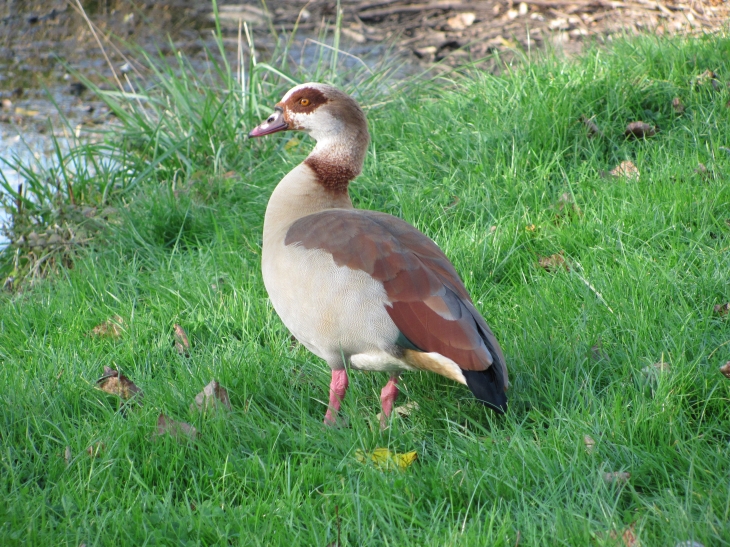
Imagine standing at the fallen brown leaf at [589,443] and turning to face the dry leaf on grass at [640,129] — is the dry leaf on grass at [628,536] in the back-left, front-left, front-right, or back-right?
back-right

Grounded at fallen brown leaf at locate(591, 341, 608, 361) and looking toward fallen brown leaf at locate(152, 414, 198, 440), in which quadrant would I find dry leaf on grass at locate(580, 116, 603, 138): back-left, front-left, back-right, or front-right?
back-right

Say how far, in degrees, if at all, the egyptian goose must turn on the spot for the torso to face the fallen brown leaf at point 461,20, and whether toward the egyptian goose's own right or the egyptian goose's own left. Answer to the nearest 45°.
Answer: approximately 90° to the egyptian goose's own right

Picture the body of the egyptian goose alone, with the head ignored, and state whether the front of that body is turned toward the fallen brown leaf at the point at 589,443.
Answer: no

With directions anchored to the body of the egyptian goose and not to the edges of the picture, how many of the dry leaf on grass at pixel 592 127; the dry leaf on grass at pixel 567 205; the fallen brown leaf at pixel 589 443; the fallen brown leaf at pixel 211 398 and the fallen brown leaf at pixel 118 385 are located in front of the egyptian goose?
2

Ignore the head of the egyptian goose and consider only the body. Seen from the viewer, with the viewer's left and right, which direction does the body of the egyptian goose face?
facing to the left of the viewer

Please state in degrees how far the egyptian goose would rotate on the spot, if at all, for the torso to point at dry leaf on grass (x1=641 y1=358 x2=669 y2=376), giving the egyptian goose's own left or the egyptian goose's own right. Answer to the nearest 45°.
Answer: approximately 180°

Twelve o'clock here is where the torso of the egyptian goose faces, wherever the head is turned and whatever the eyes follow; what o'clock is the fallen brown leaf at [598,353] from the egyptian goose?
The fallen brown leaf is roughly at 6 o'clock from the egyptian goose.

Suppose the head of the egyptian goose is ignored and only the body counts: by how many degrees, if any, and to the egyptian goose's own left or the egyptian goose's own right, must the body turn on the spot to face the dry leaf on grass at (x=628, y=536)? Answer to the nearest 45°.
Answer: approximately 135° to the egyptian goose's own left

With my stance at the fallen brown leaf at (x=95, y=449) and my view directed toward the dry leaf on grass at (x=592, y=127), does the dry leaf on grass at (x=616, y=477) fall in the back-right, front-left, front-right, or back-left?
front-right

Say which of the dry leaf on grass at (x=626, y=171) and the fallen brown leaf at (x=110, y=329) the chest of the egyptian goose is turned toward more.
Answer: the fallen brown leaf

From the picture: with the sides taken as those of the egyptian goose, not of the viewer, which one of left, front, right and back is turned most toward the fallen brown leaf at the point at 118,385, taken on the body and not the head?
front

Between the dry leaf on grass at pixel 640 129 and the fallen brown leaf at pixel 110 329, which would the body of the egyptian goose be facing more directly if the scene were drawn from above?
the fallen brown leaf

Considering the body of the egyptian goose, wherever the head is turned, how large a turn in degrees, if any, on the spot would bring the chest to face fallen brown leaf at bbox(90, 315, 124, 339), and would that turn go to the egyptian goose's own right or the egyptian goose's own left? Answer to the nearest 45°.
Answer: approximately 45° to the egyptian goose's own right

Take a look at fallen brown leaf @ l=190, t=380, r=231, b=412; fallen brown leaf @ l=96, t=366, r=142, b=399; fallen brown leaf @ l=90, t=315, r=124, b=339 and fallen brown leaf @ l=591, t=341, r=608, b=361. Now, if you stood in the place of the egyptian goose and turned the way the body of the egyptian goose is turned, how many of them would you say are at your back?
1

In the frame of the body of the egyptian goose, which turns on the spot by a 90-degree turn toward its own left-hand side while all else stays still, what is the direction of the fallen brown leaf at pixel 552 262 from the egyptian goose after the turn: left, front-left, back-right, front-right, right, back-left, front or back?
back-left

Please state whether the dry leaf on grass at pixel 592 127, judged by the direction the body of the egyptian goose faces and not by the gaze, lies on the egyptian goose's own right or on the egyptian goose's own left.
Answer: on the egyptian goose's own right

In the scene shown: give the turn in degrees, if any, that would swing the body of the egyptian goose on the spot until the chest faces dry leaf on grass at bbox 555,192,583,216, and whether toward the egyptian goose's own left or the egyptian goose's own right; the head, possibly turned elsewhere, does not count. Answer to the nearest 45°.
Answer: approximately 135° to the egyptian goose's own right

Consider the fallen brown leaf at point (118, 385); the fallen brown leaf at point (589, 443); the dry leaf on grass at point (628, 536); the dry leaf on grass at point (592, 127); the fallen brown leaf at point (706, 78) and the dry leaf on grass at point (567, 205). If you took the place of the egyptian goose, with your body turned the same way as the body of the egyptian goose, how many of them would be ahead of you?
1

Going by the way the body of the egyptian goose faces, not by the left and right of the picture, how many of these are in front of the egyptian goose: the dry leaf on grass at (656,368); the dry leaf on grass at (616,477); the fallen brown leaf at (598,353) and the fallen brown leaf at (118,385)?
1

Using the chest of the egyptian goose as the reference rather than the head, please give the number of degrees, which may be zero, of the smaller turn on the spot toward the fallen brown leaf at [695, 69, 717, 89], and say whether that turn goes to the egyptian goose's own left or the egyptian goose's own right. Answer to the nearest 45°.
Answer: approximately 135° to the egyptian goose's own right
